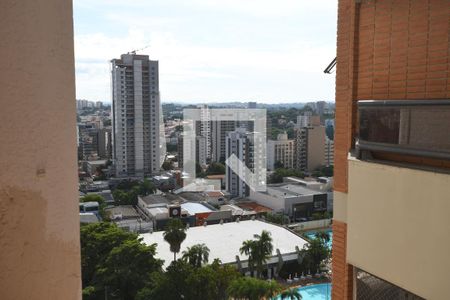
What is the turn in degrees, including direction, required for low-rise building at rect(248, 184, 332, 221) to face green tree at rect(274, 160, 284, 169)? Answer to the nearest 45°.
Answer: approximately 135° to its left

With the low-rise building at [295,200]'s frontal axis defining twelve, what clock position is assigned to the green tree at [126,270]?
The green tree is roughly at 2 o'clock from the low-rise building.

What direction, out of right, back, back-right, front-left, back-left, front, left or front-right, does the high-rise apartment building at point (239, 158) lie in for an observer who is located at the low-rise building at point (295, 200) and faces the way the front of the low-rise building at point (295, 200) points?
back

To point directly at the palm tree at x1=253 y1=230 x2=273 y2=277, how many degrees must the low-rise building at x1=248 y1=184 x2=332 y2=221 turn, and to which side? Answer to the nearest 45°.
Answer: approximately 45° to its right

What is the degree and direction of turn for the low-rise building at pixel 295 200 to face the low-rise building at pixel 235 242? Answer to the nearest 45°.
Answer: approximately 45° to its right

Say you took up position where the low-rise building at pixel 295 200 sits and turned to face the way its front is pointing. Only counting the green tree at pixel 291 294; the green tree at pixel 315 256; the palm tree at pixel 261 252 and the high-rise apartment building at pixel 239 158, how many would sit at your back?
1

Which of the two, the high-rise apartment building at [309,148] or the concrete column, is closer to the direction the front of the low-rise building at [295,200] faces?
the concrete column

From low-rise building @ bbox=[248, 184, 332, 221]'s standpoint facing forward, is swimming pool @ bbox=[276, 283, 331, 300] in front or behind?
in front

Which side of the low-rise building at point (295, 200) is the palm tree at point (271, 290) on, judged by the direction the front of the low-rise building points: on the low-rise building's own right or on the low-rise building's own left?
on the low-rise building's own right

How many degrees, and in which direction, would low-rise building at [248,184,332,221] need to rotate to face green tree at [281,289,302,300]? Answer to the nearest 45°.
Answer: approximately 45° to its right

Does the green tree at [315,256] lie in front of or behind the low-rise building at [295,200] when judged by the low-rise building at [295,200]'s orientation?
in front

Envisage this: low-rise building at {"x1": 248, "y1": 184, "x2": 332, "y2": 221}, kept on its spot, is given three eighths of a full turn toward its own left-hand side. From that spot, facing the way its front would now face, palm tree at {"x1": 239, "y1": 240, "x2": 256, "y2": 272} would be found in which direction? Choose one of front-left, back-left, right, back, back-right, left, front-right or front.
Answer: back

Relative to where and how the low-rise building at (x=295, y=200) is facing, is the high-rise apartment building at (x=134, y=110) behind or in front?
behind

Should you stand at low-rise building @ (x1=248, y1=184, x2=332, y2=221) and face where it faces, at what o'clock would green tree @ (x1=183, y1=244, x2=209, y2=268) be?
The green tree is roughly at 2 o'clock from the low-rise building.

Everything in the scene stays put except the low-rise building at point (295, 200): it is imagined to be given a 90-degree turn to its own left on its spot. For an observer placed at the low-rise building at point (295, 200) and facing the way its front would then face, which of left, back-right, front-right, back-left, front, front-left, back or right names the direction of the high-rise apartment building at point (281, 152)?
front-left

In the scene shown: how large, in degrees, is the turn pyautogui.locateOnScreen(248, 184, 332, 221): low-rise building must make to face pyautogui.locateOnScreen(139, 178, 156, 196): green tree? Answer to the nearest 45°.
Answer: approximately 135° to its right

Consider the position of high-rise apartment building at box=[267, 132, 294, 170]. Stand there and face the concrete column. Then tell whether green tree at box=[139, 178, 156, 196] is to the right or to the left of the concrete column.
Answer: right

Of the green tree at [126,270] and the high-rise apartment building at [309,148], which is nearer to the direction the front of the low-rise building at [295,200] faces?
the green tree

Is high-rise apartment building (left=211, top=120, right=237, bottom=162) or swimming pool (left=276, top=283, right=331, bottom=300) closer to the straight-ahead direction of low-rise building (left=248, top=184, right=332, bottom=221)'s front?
the swimming pool

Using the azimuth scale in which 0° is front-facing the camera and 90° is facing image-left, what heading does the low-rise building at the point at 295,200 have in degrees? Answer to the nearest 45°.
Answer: approximately 315°
